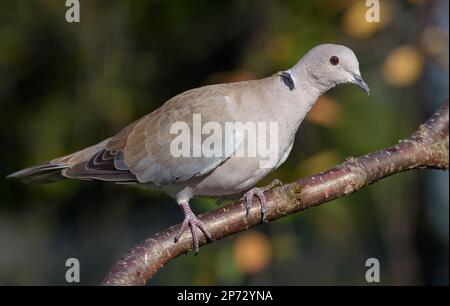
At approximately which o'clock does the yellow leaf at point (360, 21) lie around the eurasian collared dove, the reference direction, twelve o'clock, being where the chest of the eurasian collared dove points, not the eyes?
The yellow leaf is roughly at 9 o'clock from the eurasian collared dove.

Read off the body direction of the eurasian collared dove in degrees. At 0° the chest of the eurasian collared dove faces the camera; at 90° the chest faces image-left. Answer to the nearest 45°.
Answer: approximately 270°

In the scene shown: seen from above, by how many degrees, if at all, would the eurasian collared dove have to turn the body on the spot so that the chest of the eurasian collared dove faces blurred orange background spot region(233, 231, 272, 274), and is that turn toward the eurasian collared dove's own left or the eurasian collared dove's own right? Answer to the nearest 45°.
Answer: approximately 90° to the eurasian collared dove's own left

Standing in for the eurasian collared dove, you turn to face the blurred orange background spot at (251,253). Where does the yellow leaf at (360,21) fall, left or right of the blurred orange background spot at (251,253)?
right
